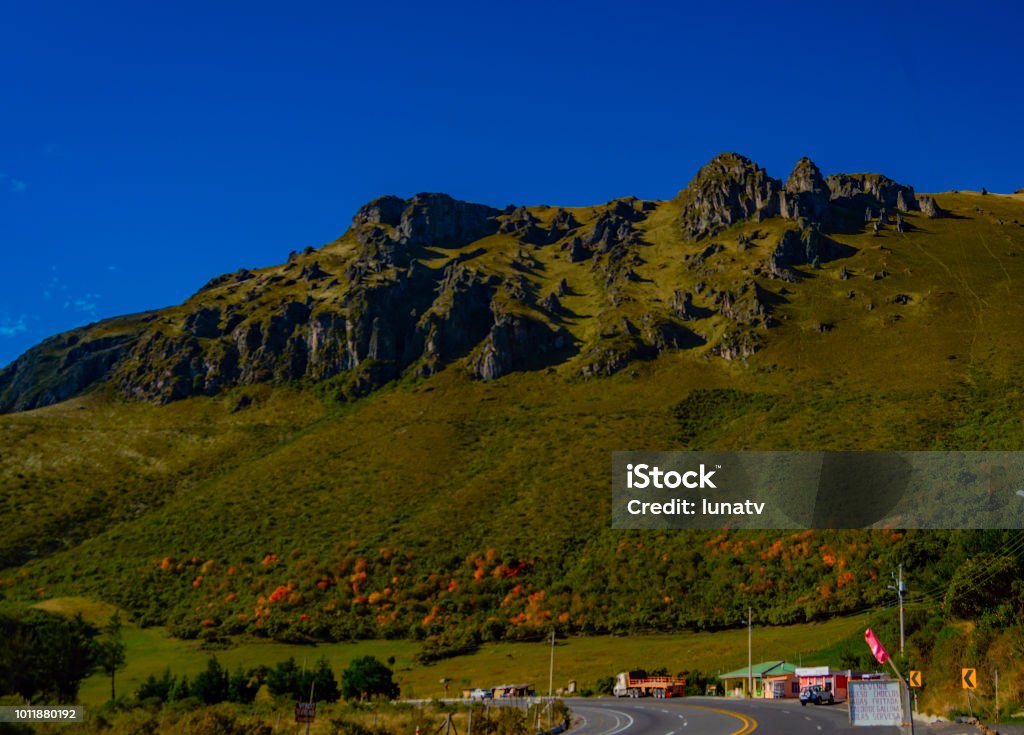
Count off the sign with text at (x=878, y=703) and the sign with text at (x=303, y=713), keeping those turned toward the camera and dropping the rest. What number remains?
2

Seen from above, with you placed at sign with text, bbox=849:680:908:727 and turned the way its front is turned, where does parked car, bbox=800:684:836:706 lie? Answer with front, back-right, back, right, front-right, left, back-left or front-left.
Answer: back

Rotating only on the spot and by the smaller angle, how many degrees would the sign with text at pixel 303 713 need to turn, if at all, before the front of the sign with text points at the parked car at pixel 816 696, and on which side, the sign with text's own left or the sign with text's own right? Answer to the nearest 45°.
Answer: approximately 135° to the sign with text's own left

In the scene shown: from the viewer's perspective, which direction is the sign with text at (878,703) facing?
toward the camera

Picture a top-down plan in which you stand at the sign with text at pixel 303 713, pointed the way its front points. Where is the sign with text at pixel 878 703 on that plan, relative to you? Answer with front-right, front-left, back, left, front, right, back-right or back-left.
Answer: front-left

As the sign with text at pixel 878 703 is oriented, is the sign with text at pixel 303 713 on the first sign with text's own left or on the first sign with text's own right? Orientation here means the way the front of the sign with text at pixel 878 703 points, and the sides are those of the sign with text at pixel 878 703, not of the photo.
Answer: on the first sign with text's own right

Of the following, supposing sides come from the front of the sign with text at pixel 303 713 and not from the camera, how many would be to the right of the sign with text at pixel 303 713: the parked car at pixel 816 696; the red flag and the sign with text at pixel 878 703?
0

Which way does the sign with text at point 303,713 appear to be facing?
toward the camera
